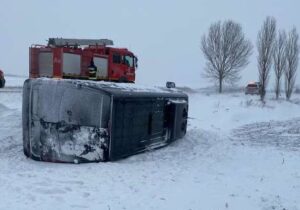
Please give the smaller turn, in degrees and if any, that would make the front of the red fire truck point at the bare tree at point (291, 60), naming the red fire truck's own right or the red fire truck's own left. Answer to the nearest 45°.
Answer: approximately 45° to the red fire truck's own left

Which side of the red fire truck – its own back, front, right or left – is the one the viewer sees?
right
